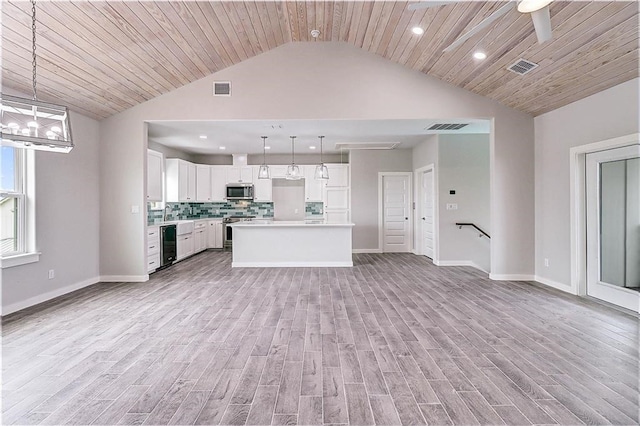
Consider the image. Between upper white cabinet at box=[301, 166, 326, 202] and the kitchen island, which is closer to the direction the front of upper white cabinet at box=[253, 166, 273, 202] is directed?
the kitchen island

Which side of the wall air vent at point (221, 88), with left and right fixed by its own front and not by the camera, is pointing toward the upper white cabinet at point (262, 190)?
back

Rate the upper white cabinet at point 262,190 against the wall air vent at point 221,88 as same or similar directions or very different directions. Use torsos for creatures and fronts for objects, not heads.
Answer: same or similar directions

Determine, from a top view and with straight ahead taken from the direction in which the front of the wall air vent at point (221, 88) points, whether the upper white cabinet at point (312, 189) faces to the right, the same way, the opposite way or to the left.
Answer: the same way

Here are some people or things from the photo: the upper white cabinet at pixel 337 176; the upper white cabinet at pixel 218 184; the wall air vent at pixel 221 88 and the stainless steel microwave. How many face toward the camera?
4

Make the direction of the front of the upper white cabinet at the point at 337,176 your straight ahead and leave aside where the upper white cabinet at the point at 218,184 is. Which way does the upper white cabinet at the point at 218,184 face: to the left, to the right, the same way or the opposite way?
the same way

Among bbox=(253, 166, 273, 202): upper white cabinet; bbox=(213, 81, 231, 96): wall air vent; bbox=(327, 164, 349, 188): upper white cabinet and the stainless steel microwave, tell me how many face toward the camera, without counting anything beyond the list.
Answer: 4

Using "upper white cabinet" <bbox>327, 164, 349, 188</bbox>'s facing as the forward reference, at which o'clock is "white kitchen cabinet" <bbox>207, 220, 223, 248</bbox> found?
The white kitchen cabinet is roughly at 3 o'clock from the upper white cabinet.

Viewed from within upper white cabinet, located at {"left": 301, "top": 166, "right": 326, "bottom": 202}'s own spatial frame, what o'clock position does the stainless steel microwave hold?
The stainless steel microwave is roughly at 3 o'clock from the upper white cabinet.

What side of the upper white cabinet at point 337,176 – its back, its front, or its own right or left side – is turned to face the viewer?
front

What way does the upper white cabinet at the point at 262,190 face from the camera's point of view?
toward the camera

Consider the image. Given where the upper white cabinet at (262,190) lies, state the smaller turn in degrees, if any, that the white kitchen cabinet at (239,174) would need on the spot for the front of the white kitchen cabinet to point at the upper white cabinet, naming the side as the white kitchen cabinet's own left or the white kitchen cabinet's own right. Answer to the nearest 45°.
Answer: approximately 90° to the white kitchen cabinet's own left

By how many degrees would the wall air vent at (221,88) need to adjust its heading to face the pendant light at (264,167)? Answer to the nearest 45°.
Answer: approximately 135° to its left

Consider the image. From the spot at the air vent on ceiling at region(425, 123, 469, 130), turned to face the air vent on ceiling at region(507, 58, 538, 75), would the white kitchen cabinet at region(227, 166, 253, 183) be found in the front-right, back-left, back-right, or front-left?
back-right

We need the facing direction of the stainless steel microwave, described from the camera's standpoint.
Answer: facing the viewer

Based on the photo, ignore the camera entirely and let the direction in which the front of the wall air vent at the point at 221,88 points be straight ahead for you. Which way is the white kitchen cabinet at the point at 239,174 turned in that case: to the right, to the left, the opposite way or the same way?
the same way

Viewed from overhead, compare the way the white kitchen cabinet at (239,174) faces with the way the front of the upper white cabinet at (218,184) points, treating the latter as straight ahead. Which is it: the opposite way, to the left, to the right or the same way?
the same way

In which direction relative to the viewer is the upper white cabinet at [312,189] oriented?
toward the camera

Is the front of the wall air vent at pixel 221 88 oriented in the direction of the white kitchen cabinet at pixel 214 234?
no
